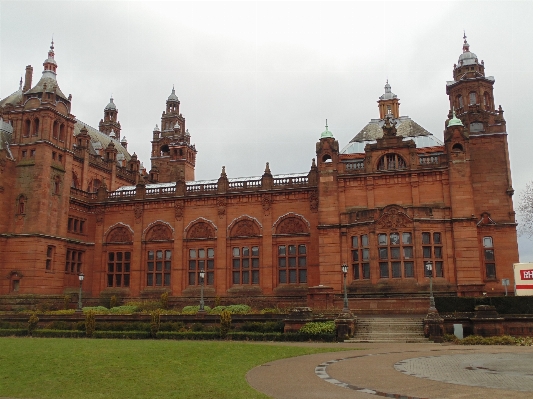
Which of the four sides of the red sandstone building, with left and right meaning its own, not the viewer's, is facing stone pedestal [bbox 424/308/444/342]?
front

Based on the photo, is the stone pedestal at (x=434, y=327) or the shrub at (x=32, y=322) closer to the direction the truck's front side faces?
the stone pedestal

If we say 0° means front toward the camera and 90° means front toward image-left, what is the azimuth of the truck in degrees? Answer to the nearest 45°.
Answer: approximately 270°

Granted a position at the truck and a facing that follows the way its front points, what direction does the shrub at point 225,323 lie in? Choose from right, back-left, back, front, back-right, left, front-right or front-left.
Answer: back-right

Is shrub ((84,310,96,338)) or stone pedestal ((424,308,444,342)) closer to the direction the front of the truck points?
the stone pedestal

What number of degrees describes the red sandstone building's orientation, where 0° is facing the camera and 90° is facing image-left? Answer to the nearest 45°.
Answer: approximately 0°

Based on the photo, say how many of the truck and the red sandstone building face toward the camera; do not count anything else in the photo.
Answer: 1

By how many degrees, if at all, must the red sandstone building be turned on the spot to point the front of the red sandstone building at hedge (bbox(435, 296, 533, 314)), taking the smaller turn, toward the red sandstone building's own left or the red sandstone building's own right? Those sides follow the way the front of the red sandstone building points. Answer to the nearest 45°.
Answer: approximately 45° to the red sandstone building's own left

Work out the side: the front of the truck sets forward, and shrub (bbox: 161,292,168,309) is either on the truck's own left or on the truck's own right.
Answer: on the truck's own right

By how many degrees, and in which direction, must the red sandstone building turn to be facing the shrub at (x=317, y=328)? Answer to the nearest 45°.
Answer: approximately 45° to its right
